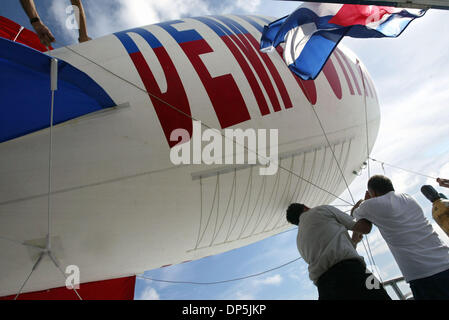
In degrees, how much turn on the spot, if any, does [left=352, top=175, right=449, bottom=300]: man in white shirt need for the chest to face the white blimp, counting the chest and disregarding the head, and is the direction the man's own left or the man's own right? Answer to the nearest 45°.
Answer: approximately 45° to the man's own left

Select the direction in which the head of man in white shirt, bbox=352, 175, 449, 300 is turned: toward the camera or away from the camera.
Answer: away from the camera

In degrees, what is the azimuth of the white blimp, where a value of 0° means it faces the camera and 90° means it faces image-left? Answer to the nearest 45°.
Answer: approximately 225°

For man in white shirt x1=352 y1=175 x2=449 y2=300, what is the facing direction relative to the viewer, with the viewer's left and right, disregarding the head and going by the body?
facing away from the viewer and to the left of the viewer
